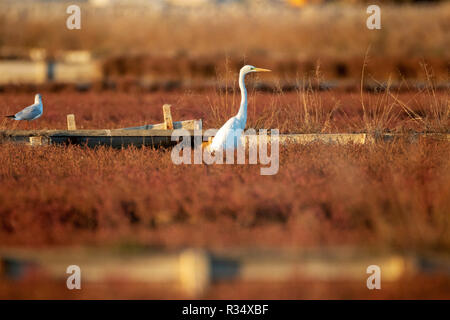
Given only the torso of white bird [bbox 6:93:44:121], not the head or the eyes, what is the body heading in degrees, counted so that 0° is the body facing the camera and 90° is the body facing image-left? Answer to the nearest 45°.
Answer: approximately 270°

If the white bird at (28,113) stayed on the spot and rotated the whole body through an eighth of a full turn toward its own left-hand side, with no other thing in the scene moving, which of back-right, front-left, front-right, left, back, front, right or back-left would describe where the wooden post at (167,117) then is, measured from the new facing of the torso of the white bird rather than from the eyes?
right
